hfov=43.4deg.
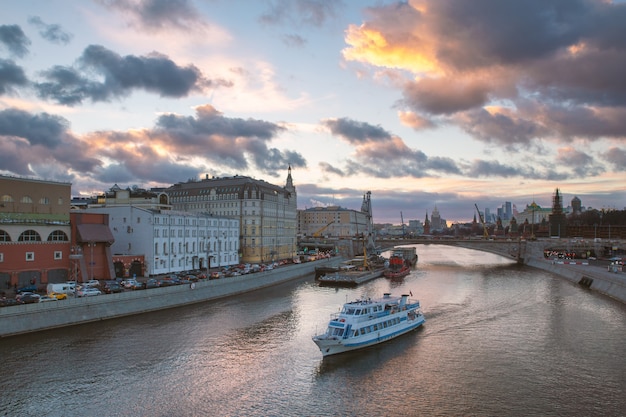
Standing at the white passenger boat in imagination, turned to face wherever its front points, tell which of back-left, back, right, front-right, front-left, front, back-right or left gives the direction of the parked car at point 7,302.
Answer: front-right

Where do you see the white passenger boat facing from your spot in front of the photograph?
facing the viewer and to the left of the viewer

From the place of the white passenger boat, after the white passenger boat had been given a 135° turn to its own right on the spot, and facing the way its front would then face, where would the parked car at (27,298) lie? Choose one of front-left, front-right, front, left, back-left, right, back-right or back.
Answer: left
